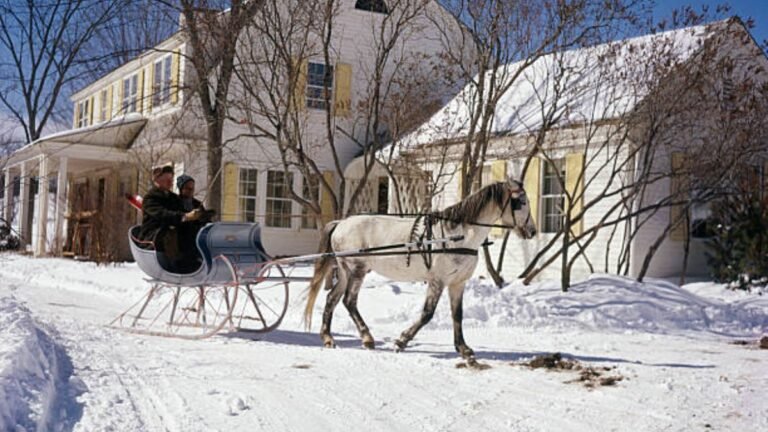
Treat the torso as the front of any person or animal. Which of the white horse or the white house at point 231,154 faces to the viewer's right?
the white horse

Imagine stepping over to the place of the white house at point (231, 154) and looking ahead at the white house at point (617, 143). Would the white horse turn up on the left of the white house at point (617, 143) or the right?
right

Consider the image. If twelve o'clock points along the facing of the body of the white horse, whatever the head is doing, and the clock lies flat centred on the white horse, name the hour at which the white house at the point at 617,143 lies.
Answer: The white house is roughly at 10 o'clock from the white horse.

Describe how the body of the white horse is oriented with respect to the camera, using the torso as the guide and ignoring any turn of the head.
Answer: to the viewer's right

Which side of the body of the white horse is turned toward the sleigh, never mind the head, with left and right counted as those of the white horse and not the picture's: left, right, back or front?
back

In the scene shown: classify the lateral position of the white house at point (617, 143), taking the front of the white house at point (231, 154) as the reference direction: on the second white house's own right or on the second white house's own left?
on the second white house's own left

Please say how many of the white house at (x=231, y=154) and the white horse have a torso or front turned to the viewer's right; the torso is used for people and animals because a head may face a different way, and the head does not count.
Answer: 1

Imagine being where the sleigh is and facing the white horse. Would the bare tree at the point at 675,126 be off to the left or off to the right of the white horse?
left

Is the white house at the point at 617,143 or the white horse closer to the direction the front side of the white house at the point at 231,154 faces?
the white horse

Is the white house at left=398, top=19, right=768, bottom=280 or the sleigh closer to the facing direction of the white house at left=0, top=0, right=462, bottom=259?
the sleigh

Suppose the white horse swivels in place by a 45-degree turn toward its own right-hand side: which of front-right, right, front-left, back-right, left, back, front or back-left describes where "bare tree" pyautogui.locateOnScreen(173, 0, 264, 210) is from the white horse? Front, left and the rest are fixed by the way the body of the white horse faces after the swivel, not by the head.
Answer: back

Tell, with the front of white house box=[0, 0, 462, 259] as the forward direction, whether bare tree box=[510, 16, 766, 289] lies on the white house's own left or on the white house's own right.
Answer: on the white house's own left
